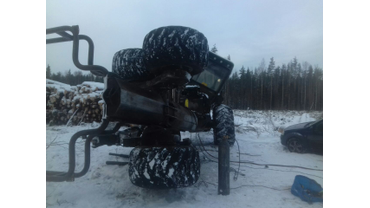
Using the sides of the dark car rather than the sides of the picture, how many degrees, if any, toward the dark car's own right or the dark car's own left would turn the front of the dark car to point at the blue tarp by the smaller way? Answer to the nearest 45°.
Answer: approximately 90° to the dark car's own left

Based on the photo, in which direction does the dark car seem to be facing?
to the viewer's left
